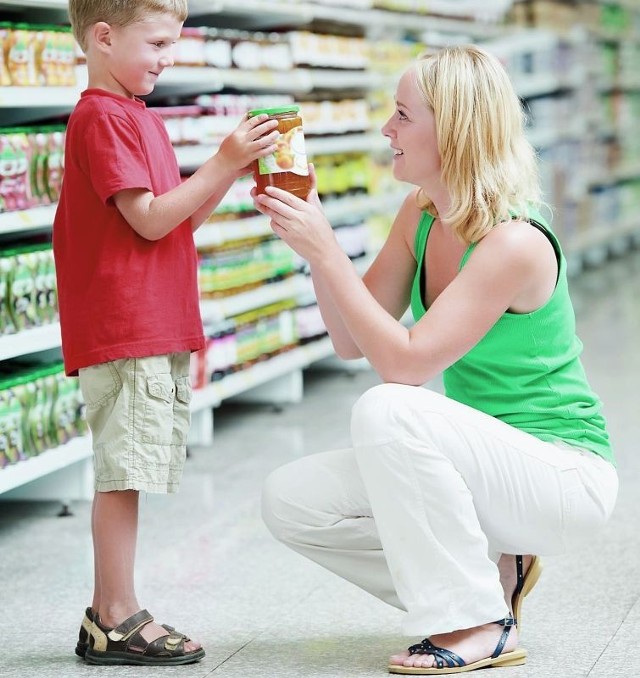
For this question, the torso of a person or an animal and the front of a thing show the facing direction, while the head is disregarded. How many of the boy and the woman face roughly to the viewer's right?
1

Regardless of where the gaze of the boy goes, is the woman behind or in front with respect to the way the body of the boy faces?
in front

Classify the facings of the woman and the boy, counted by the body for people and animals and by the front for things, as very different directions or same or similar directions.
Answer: very different directions

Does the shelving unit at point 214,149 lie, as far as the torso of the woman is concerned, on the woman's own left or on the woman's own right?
on the woman's own right

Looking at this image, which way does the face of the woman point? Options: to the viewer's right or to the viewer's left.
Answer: to the viewer's left

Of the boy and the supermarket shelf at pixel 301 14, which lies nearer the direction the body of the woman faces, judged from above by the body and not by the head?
the boy

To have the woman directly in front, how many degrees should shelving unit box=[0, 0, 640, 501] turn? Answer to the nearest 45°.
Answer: approximately 45° to its right

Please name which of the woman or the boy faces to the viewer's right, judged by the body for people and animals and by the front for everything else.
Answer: the boy

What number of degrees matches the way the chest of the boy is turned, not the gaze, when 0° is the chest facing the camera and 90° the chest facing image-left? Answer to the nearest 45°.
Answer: approximately 270°

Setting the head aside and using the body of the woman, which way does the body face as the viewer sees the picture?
to the viewer's left

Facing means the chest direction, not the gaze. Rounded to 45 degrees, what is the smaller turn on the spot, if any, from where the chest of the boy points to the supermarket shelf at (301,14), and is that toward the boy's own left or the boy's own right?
approximately 90° to the boy's own left
